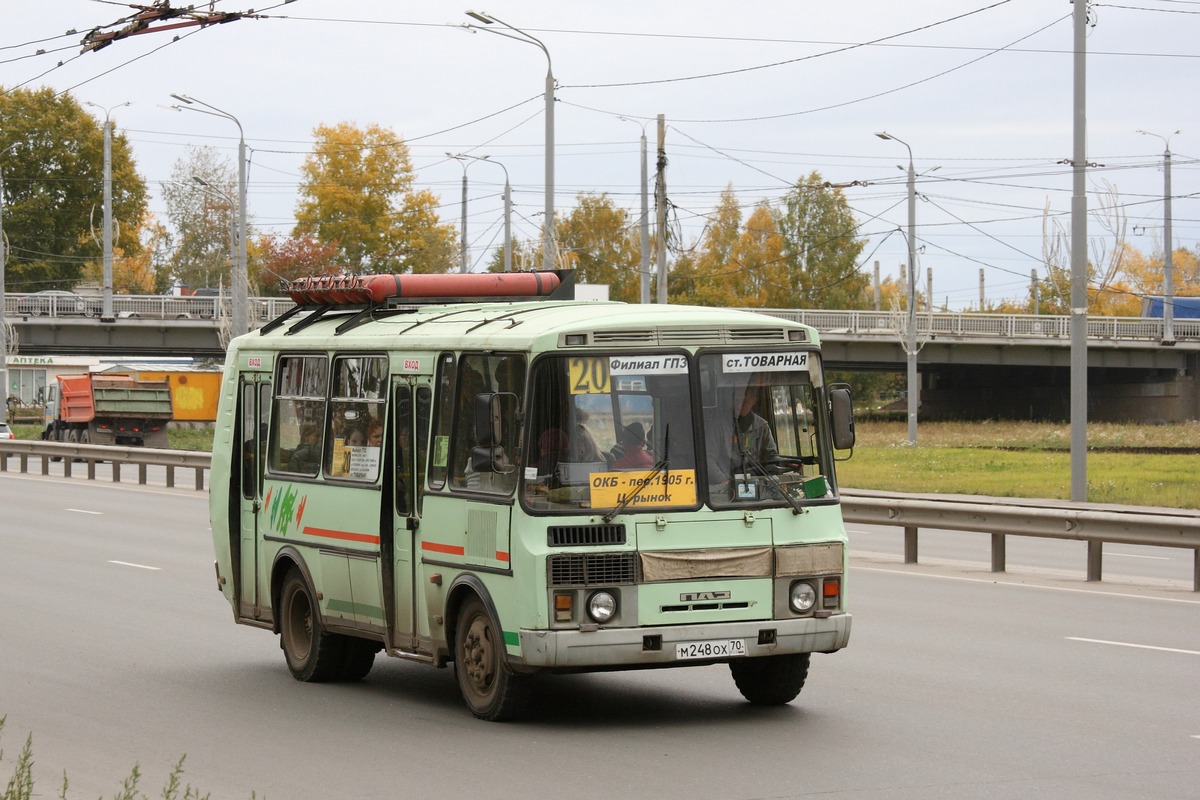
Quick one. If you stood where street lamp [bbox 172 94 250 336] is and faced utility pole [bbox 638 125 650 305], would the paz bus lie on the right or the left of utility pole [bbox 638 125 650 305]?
right

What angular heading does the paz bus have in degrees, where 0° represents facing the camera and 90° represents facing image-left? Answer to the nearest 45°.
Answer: approximately 315°

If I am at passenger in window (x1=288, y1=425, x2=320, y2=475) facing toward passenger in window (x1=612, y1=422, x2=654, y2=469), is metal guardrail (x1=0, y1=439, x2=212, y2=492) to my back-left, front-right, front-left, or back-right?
back-left

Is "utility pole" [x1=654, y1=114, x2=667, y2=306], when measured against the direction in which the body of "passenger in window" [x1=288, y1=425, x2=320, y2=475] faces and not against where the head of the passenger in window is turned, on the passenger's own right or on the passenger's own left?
on the passenger's own left

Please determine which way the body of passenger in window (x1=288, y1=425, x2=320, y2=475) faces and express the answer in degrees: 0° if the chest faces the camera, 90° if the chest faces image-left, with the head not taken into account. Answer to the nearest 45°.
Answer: approximately 315°

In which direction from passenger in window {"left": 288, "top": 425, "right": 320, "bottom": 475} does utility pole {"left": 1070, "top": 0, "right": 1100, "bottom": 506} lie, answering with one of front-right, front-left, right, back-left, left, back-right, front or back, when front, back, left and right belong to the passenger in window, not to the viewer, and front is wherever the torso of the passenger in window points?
left

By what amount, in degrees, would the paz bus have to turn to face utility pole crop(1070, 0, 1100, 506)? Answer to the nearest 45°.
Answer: approximately 90° to its left

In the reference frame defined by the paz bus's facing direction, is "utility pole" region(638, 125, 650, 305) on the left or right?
on its left

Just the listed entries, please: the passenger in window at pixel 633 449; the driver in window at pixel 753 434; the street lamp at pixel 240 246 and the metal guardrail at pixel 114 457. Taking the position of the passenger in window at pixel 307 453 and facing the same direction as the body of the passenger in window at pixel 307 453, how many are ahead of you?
2

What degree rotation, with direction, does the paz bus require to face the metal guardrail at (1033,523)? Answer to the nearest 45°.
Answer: approximately 90° to its left

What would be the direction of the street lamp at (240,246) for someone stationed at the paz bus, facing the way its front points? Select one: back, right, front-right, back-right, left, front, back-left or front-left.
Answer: back-left

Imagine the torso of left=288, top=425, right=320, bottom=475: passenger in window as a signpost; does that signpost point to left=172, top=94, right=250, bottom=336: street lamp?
no

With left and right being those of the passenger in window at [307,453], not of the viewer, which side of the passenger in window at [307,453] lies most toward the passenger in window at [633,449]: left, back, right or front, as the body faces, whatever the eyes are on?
front

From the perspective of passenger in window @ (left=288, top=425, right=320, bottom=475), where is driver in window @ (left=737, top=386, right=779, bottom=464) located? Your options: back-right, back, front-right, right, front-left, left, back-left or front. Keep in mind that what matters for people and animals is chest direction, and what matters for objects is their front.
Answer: front

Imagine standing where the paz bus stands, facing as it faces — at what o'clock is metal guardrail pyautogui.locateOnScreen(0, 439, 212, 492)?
The metal guardrail is roughly at 7 o'clock from the paz bus.

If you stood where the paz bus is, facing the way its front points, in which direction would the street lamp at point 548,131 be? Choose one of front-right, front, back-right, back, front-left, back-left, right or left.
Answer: back-left
